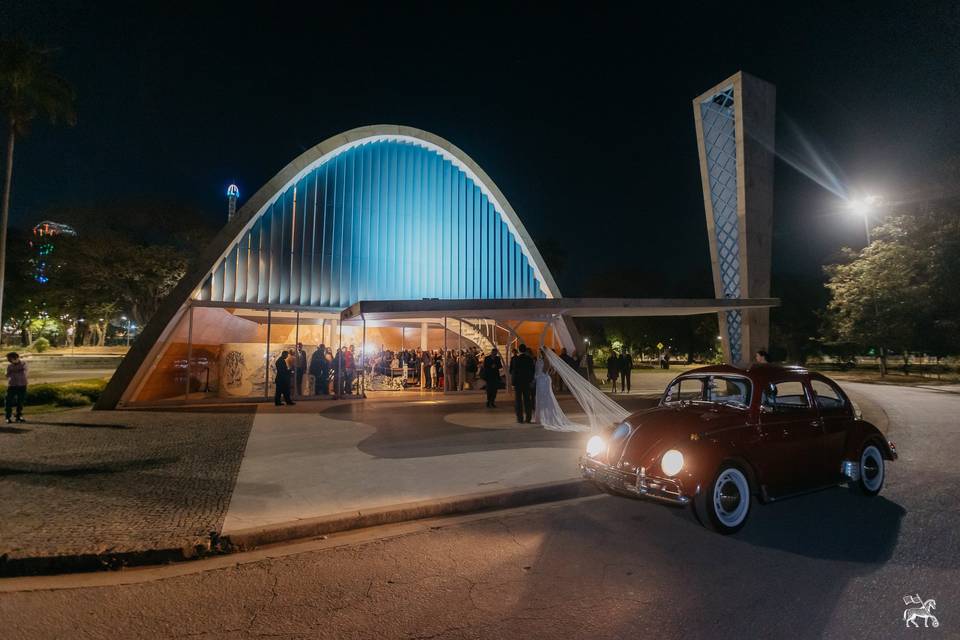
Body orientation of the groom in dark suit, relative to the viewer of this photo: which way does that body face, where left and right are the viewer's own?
facing away from the viewer

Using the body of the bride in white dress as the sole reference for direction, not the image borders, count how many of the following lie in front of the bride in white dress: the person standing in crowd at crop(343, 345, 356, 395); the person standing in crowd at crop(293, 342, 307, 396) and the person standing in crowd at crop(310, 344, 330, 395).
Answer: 3

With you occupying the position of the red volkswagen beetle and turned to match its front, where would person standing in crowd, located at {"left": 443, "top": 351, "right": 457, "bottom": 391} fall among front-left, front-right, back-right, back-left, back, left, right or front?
right

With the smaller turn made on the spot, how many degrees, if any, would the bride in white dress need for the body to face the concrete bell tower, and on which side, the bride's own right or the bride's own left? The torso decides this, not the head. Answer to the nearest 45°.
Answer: approximately 90° to the bride's own right

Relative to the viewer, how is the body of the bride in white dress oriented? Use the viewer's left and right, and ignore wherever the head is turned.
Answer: facing away from the viewer and to the left of the viewer

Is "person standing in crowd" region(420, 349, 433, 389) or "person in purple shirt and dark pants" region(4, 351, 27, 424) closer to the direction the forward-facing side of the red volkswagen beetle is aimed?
the person in purple shirt and dark pants

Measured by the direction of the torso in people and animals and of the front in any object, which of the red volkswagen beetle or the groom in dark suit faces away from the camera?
the groom in dark suit

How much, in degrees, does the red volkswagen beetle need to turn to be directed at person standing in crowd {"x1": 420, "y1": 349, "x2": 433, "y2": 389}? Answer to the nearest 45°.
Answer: approximately 90° to its right
